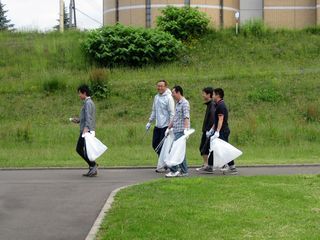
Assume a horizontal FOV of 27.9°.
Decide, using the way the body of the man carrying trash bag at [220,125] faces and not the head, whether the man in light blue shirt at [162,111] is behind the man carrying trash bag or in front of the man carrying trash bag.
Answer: in front

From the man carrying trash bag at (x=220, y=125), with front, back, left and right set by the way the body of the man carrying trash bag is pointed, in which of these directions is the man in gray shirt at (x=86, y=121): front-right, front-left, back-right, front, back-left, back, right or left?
front

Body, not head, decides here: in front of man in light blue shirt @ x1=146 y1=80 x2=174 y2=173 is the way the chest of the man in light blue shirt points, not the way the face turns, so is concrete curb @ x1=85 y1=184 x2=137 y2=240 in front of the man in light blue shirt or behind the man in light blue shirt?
in front

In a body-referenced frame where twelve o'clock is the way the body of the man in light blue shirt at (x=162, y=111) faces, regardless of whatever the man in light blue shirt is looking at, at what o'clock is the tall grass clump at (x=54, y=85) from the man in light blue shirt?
The tall grass clump is roughly at 4 o'clock from the man in light blue shirt.

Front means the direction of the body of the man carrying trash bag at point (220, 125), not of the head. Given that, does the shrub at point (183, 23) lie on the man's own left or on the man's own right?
on the man's own right

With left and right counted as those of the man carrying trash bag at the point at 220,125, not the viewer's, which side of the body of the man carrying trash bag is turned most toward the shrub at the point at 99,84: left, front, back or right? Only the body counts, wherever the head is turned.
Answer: right

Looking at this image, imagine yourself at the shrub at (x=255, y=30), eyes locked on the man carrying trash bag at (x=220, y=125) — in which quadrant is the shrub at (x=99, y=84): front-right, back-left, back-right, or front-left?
front-right

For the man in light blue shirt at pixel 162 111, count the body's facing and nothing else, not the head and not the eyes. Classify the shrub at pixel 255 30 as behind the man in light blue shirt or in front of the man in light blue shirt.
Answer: behind

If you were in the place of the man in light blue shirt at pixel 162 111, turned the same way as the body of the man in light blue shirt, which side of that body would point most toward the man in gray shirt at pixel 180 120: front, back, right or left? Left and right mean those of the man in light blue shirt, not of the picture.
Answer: left

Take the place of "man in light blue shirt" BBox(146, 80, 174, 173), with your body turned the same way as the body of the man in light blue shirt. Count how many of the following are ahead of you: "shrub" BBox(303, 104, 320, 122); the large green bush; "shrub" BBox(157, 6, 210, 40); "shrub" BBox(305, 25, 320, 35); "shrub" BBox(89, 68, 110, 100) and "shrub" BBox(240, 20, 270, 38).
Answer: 0
